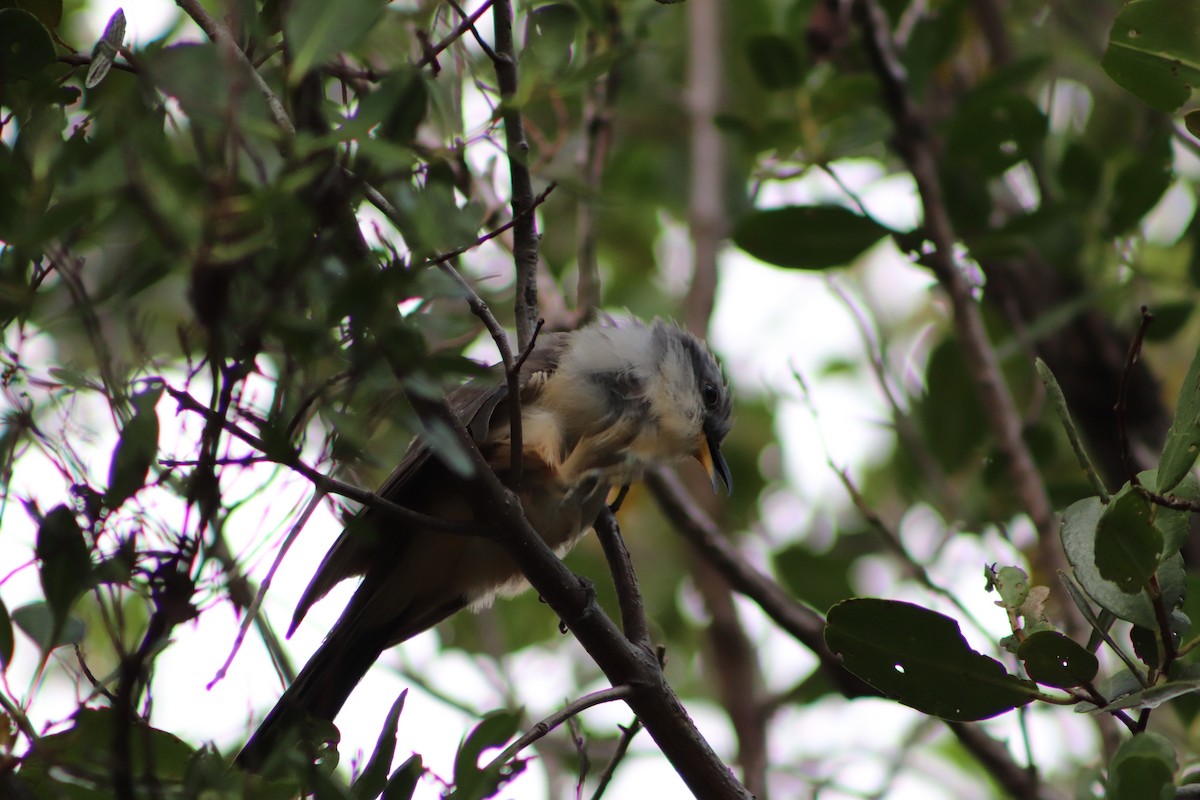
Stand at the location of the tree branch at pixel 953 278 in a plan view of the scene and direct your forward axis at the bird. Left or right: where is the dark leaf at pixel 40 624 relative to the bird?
left

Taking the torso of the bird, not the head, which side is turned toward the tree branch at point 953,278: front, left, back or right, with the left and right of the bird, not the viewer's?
front

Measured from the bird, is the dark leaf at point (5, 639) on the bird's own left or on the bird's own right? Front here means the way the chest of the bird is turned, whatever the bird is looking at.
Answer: on the bird's own right

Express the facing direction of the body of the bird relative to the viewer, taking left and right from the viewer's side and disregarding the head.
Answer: facing to the right of the viewer
